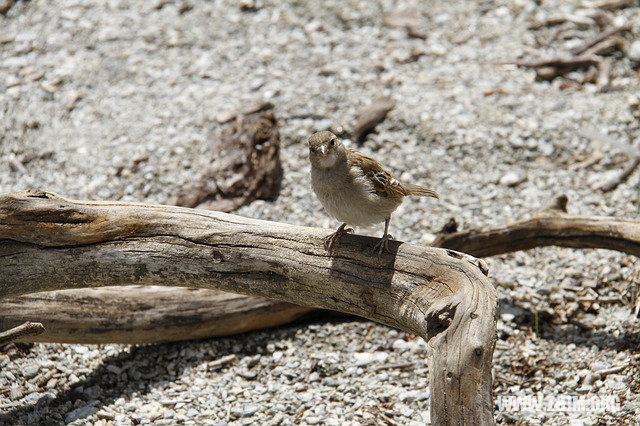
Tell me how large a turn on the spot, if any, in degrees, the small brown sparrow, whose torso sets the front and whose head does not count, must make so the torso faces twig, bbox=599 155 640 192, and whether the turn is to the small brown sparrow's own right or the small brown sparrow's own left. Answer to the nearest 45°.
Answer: approximately 180°

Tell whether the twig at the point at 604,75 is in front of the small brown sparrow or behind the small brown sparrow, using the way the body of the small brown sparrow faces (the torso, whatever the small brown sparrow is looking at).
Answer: behind

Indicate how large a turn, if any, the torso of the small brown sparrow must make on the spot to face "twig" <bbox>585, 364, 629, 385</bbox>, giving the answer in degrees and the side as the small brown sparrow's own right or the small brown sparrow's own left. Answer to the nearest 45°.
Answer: approximately 135° to the small brown sparrow's own left

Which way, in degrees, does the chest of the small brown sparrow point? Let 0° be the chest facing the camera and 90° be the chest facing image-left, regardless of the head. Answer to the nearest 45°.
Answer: approximately 45°

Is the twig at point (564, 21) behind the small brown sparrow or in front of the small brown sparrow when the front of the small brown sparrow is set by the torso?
behind

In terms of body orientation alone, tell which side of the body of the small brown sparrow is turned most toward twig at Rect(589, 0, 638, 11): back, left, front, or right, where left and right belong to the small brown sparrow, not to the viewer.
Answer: back
